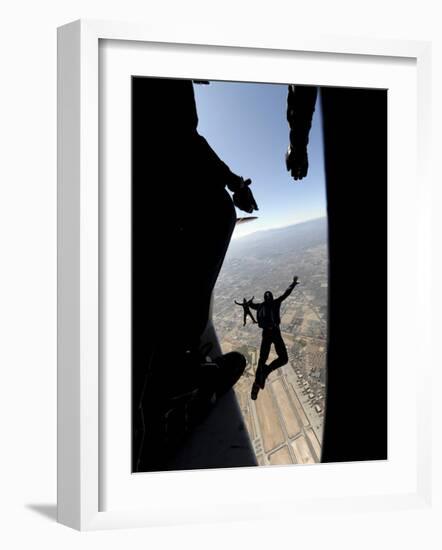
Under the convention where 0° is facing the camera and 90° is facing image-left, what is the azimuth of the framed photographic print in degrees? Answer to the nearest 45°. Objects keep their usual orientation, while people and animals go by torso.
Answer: approximately 315°
